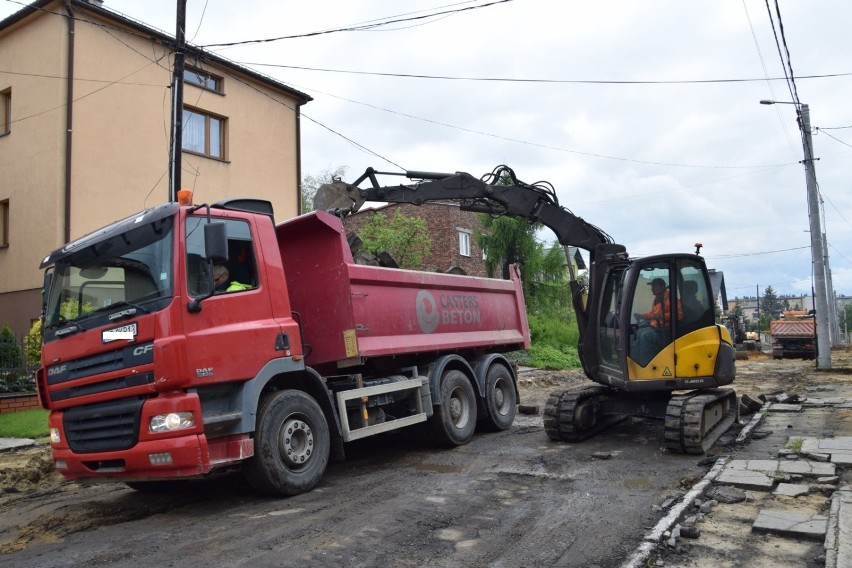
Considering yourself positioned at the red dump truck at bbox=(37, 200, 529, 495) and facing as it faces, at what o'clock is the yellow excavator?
The yellow excavator is roughly at 7 o'clock from the red dump truck.

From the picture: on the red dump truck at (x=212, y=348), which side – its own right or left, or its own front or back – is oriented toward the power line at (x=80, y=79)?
right

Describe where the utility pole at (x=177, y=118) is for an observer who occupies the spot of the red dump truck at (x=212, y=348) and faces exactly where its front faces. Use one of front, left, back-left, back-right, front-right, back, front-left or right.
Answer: back-right

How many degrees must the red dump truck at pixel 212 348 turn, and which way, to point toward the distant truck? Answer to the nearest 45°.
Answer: approximately 180°

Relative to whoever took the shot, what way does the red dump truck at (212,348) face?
facing the viewer and to the left of the viewer

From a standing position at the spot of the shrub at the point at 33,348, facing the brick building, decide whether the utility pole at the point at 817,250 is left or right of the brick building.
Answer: right
